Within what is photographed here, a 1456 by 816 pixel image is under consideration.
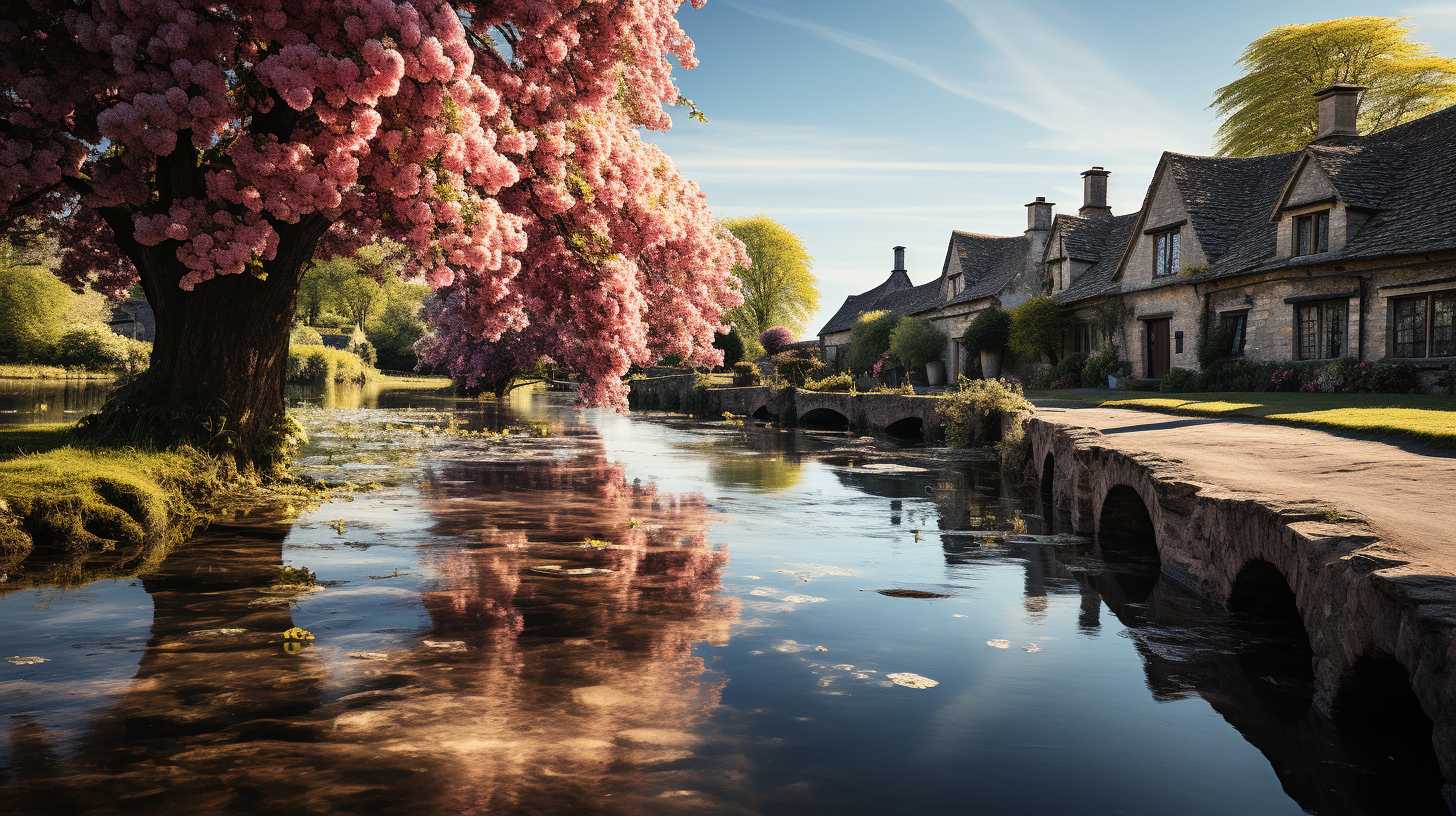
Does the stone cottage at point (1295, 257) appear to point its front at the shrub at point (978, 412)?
yes

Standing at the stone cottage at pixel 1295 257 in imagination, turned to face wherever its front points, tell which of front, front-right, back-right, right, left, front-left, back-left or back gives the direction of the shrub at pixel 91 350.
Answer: front-right

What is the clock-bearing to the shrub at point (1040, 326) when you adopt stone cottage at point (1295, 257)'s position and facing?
The shrub is roughly at 3 o'clock from the stone cottage.

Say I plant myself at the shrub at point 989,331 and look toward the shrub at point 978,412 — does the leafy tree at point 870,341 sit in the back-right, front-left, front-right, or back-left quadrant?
back-right

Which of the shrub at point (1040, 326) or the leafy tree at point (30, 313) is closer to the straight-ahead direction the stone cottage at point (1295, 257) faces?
the leafy tree

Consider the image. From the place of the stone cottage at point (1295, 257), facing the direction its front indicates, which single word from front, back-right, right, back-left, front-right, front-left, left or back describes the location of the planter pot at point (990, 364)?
right

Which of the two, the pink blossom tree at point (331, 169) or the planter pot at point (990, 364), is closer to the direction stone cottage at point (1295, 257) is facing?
the pink blossom tree

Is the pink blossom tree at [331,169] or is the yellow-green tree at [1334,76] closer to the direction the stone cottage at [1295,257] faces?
the pink blossom tree

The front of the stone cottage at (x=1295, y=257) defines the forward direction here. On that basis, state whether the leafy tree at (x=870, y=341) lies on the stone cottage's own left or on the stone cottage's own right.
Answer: on the stone cottage's own right

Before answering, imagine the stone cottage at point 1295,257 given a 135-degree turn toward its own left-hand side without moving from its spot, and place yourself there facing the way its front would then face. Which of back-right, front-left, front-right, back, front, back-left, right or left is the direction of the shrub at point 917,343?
back-left

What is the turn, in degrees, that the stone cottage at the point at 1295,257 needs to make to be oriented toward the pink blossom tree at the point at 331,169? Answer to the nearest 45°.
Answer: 0° — it already faces it

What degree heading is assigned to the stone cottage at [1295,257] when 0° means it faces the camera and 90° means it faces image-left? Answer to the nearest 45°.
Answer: approximately 45°

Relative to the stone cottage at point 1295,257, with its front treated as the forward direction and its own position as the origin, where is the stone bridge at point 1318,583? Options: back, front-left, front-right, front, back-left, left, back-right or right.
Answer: front-left

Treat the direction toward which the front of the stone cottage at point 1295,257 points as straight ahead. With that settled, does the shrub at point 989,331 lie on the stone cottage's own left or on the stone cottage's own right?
on the stone cottage's own right

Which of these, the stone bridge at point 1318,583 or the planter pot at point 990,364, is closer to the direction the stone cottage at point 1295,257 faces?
the stone bridge

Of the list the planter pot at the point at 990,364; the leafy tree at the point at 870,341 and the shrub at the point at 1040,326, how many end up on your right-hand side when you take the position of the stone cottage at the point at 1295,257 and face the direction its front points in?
3
